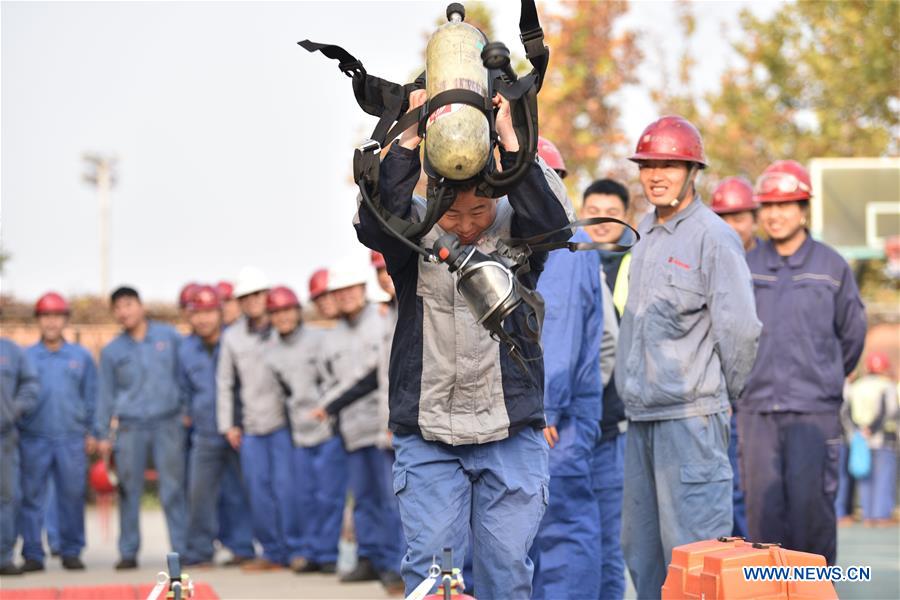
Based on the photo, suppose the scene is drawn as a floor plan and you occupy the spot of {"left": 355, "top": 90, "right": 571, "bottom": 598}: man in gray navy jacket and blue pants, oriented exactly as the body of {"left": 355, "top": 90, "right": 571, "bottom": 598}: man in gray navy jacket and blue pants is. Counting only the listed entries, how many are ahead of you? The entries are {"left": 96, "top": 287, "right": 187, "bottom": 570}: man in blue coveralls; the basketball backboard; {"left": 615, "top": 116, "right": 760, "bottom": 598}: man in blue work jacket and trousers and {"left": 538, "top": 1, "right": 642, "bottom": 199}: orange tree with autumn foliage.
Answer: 0

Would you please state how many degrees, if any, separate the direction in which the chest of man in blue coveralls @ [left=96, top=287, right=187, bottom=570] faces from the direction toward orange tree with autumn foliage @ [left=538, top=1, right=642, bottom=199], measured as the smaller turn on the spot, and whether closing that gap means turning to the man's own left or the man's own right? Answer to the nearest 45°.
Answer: approximately 135° to the man's own left

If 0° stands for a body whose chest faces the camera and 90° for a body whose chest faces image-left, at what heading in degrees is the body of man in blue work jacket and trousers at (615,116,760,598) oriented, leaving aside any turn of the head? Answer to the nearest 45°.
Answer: approximately 45°

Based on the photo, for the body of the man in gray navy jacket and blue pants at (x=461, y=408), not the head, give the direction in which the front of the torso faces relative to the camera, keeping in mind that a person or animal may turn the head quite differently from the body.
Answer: toward the camera

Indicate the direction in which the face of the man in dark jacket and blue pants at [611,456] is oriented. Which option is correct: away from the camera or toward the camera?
toward the camera

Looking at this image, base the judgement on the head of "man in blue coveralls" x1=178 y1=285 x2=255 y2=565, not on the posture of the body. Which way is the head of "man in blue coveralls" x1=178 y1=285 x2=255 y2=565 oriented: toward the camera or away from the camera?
toward the camera

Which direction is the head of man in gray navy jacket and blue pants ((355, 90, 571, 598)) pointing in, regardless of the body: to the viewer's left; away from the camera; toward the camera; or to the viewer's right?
toward the camera

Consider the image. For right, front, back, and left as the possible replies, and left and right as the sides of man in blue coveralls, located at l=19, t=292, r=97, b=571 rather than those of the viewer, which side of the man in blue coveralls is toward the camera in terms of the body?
front

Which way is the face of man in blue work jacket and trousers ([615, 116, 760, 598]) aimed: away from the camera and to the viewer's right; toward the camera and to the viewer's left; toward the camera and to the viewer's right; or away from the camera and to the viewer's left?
toward the camera and to the viewer's left

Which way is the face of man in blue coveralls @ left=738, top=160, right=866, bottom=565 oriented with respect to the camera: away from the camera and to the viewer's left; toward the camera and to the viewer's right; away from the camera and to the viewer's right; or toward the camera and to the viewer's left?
toward the camera and to the viewer's left

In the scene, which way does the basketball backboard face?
toward the camera

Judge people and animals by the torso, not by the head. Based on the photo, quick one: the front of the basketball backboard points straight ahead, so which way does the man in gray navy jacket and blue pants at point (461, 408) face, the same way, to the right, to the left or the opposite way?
the same way

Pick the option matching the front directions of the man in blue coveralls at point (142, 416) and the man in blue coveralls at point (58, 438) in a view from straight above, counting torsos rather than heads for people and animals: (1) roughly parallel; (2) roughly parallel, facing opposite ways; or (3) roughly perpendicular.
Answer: roughly parallel

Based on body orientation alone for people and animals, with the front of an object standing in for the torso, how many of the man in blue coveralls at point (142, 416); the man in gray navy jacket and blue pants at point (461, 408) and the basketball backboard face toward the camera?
3

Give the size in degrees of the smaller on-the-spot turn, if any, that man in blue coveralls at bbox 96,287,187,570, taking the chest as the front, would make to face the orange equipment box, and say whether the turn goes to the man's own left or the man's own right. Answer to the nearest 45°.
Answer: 0° — they already face it
